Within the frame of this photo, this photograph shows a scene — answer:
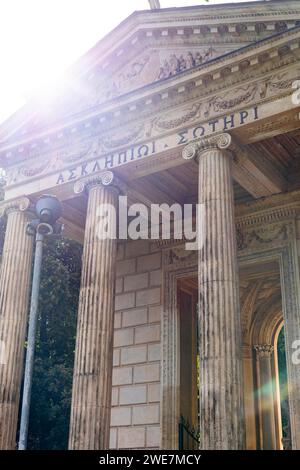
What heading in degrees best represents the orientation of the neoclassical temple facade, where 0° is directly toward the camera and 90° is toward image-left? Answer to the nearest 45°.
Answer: approximately 45°
